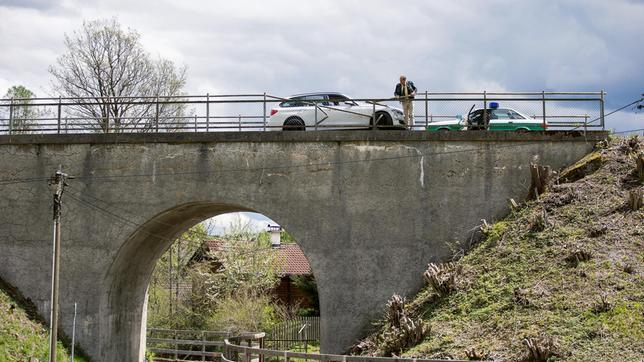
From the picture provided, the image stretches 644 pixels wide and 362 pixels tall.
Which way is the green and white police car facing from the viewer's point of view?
to the viewer's left

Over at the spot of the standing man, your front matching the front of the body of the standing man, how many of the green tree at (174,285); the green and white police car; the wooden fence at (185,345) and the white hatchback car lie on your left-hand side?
1

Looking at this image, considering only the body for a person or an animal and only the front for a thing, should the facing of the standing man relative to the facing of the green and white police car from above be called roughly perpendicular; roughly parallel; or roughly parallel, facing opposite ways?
roughly perpendicular

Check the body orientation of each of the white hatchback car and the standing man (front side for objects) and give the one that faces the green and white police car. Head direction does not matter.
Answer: the white hatchback car

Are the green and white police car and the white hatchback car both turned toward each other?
yes

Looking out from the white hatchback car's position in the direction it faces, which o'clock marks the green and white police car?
The green and white police car is roughly at 12 o'clock from the white hatchback car.

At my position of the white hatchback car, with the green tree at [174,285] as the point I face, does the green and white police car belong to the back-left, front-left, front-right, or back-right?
back-right

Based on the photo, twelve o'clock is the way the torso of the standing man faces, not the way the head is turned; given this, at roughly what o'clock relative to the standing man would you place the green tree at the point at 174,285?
The green tree is roughly at 5 o'clock from the standing man.

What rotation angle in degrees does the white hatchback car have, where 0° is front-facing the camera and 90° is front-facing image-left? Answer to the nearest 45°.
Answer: approximately 270°
